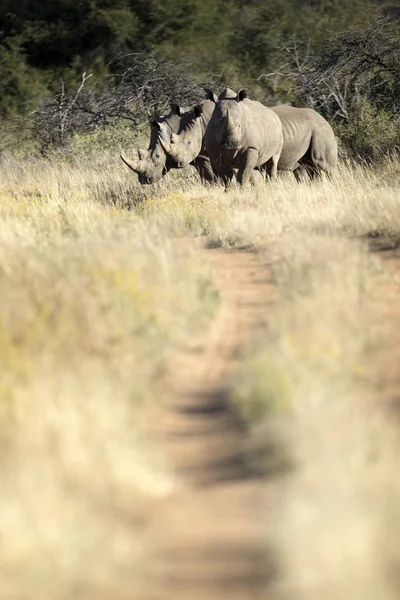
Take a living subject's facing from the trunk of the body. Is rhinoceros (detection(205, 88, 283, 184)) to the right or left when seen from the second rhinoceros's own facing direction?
on its left

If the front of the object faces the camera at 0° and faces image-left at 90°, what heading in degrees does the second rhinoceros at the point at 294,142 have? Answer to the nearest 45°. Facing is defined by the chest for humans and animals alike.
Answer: approximately 90°
